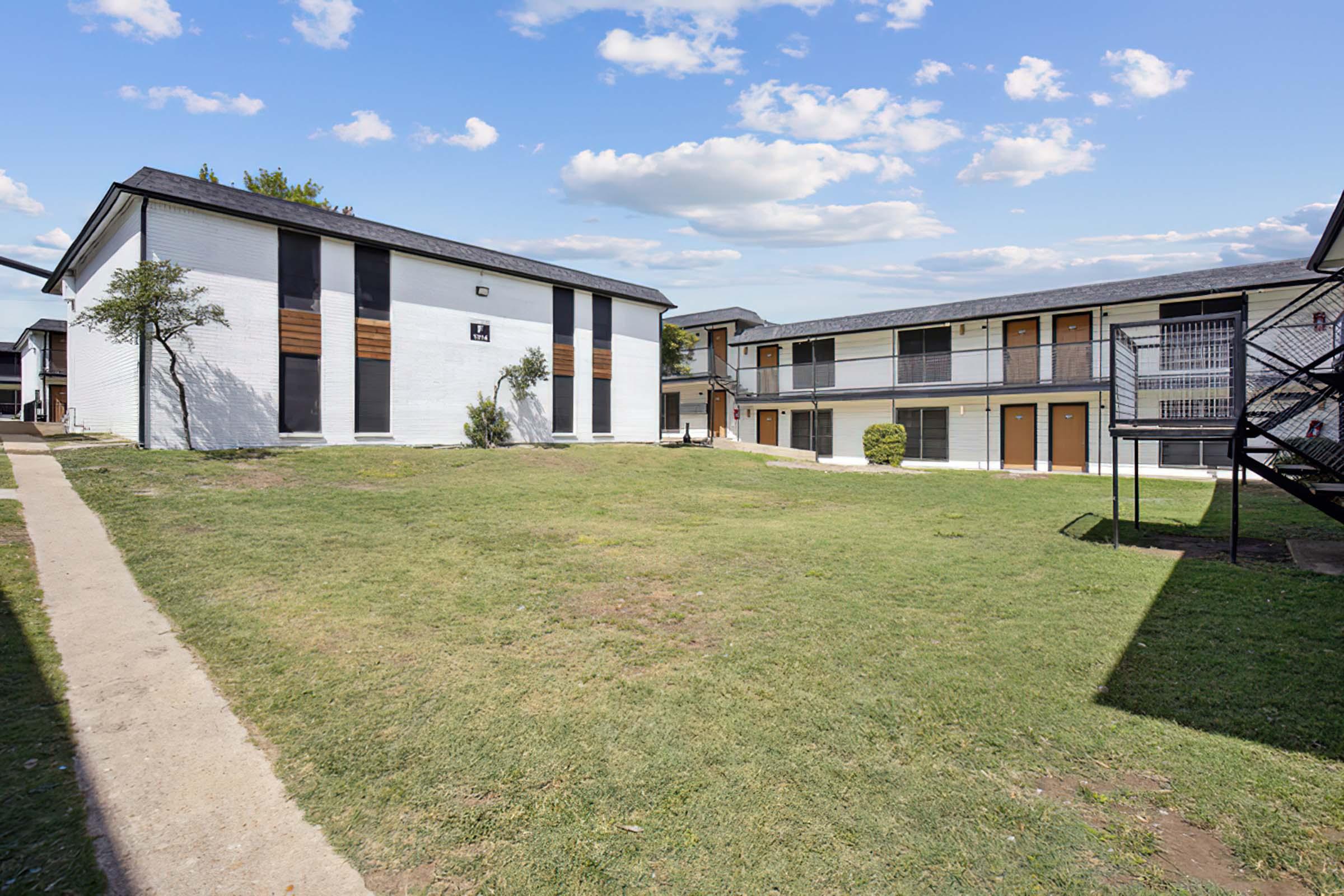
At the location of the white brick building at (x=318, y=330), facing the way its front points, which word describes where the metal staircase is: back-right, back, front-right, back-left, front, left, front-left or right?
front

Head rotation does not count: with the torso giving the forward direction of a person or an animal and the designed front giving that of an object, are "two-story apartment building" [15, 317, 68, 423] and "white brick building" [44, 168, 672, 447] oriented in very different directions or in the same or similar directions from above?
same or similar directions

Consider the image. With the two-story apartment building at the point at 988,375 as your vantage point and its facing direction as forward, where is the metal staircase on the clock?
The metal staircase is roughly at 10 o'clock from the two-story apartment building.

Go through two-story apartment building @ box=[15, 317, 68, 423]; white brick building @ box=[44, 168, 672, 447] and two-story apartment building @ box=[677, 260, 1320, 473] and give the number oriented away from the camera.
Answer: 0

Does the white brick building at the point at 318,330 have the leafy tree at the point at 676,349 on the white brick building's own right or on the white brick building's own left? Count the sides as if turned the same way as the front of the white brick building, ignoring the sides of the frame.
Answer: on the white brick building's own left

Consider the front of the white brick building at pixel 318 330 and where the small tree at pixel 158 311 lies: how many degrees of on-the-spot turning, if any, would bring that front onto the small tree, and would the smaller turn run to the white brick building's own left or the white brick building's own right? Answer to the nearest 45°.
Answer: approximately 90° to the white brick building's own right

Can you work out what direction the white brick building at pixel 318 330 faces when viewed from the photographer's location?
facing the viewer and to the right of the viewer

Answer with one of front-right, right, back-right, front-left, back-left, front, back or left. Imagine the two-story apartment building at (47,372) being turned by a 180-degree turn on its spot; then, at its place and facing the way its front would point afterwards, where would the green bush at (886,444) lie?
back

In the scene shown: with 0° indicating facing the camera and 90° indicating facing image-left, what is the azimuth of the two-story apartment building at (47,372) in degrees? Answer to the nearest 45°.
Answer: approximately 315°

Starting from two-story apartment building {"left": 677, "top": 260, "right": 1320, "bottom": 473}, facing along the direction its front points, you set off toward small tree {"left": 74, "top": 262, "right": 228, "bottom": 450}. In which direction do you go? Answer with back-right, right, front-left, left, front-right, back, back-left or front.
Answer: front

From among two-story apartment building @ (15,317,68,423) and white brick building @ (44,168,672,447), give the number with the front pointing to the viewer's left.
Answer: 0

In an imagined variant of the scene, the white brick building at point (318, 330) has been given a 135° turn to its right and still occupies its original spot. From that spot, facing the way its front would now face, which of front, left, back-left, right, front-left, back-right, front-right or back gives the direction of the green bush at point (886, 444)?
back

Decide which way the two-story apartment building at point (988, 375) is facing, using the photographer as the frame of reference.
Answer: facing the viewer and to the left of the viewer

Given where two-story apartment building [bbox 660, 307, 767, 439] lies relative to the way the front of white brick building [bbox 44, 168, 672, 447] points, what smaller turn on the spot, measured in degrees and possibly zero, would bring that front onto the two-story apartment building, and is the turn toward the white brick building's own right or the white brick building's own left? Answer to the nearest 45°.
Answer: approximately 90° to the white brick building's own left
